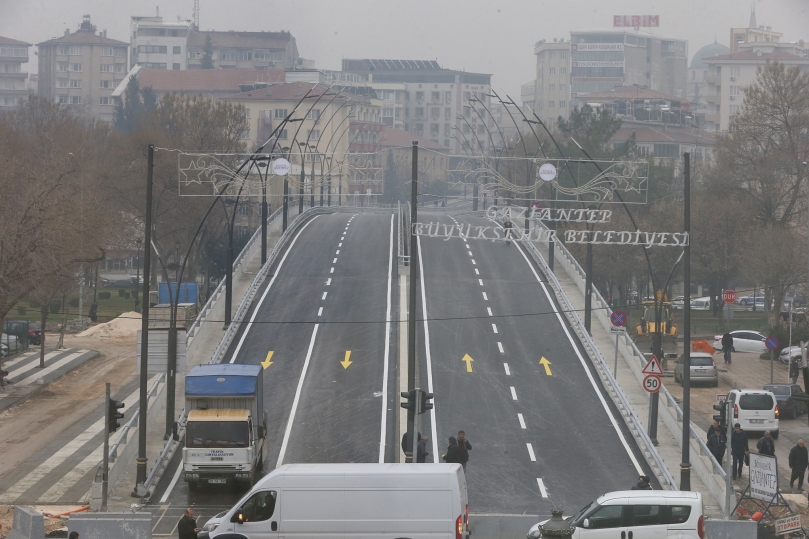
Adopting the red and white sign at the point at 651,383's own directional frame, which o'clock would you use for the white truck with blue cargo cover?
The white truck with blue cargo cover is roughly at 2 o'clock from the red and white sign.

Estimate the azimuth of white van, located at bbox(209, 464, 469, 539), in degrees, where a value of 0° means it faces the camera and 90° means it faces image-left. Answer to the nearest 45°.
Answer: approximately 90°

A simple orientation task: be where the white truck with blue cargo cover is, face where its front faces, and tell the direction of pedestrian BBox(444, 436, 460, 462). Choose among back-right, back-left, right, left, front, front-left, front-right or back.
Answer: left

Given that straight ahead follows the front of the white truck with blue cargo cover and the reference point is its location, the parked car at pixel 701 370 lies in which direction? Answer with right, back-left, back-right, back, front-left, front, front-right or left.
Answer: back-left

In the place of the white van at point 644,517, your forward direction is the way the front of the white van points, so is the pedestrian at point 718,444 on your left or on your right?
on your right

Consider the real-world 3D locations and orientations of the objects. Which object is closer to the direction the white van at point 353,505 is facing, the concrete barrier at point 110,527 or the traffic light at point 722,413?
the concrete barrier

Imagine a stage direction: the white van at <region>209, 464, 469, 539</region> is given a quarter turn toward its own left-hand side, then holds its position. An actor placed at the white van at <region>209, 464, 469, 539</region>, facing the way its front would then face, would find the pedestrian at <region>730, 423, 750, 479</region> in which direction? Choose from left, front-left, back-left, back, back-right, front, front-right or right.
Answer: back-left

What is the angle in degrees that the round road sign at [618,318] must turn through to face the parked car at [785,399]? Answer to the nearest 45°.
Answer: approximately 90° to its left

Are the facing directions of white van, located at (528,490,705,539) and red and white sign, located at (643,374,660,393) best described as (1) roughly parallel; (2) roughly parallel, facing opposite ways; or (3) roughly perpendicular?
roughly perpendicular

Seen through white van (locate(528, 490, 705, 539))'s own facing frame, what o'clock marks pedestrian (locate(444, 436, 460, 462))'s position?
The pedestrian is roughly at 2 o'clock from the white van.

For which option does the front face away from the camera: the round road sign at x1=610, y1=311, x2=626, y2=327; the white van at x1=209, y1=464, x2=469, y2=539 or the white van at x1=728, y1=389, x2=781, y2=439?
the white van at x1=728, y1=389, x2=781, y2=439

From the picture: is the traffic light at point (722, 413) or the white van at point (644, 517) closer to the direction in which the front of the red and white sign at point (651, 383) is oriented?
the white van

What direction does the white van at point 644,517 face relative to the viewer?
to the viewer's left
